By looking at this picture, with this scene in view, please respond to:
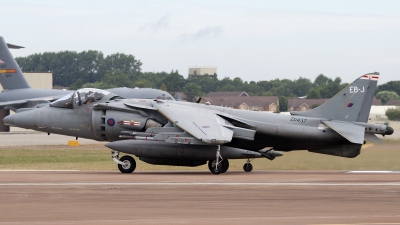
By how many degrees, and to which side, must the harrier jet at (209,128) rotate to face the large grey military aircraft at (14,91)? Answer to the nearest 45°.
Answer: approximately 45° to its right

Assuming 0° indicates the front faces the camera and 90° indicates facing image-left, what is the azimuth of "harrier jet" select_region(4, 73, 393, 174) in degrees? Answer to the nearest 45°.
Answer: approximately 90°
